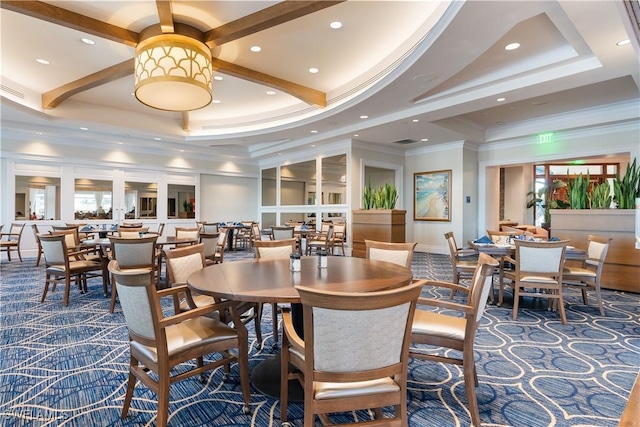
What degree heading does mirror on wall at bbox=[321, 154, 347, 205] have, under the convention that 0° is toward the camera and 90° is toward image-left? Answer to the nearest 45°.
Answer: approximately 45°

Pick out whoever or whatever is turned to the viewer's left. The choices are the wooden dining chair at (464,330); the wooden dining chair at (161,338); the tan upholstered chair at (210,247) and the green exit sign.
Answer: the wooden dining chair at (464,330)

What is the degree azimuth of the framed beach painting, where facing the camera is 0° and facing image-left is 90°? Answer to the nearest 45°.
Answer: approximately 45°

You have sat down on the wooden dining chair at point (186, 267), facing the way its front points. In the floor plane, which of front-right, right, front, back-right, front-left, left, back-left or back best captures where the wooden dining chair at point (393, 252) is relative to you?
front-left

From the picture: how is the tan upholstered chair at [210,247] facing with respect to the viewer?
away from the camera

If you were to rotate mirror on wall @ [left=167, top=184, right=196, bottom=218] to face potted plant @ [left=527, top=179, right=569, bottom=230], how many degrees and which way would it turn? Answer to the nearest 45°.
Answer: approximately 90° to its left

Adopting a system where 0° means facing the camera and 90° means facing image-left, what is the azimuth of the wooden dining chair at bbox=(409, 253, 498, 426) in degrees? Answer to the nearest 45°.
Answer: approximately 90°

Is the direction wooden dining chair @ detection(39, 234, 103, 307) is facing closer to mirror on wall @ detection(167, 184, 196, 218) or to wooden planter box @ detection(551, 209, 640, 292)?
the mirror on wall

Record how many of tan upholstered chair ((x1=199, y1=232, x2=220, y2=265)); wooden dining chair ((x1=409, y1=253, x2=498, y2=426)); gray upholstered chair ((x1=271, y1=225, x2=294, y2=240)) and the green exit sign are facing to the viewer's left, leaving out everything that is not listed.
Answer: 1

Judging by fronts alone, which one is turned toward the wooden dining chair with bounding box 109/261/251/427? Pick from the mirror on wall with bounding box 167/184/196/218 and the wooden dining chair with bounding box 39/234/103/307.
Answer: the mirror on wall

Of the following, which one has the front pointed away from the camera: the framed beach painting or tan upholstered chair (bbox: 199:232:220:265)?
the tan upholstered chair

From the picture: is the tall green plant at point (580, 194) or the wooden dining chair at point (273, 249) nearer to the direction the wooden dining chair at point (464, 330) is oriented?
the wooden dining chair
